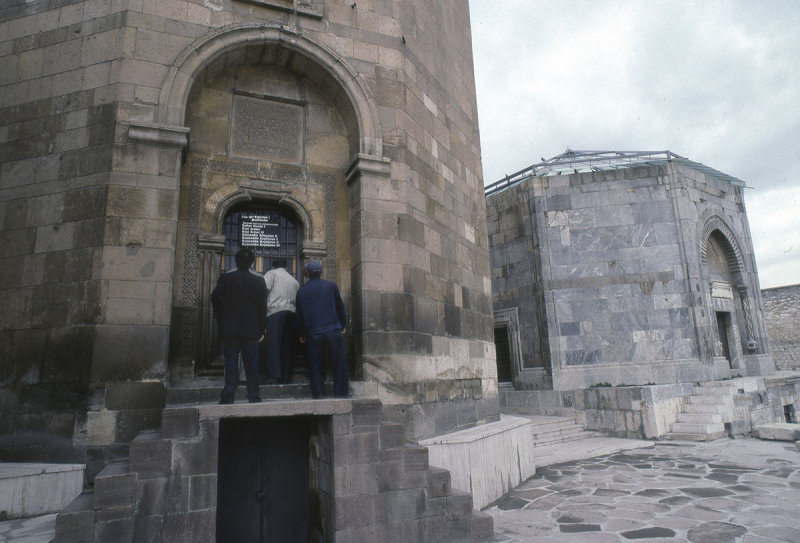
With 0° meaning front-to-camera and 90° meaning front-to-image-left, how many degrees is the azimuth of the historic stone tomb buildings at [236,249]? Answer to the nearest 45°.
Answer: approximately 0°

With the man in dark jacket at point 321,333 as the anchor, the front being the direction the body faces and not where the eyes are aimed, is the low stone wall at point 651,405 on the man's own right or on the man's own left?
on the man's own right

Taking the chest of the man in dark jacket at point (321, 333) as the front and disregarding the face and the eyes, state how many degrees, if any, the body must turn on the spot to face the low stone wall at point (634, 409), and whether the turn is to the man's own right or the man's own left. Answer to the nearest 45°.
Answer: approximately 45° to the man's own right

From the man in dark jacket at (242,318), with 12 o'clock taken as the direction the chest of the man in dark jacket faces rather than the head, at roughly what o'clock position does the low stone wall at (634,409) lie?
The low stone wall is roughly at 2 o'clock from the man in dark jacket.

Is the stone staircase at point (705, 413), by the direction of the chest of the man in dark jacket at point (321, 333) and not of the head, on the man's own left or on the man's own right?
on the man's own right

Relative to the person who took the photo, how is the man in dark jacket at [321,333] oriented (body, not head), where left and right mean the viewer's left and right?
facing away from the viewer

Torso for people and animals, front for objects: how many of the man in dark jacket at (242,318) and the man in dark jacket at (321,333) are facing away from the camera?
2

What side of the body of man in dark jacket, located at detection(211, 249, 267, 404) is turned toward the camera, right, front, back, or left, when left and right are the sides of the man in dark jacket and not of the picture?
back

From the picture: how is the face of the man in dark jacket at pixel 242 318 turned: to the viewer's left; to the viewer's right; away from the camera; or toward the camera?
away from the camera

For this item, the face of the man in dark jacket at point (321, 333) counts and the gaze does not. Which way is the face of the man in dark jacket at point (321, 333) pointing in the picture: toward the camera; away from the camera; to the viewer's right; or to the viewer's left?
away from the camera

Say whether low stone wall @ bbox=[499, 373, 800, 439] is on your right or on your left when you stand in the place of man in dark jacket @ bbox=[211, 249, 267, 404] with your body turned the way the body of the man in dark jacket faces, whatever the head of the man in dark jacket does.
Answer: on your right

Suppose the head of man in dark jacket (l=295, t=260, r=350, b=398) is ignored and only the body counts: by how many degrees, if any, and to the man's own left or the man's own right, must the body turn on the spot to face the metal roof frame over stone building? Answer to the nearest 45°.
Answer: approximately 45° to the man's own right

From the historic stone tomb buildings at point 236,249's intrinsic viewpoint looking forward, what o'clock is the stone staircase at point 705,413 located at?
The stone staircase is roughly at 8 o'clock from the historic stone tomb buildings.
